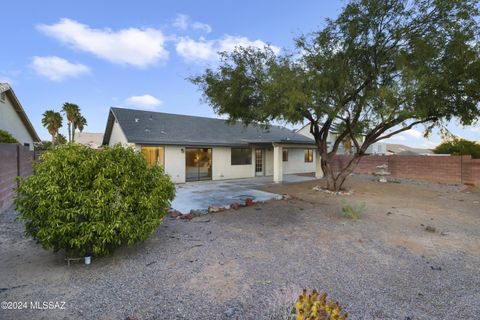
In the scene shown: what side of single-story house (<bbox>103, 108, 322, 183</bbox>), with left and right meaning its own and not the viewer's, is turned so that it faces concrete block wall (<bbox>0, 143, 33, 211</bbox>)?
left

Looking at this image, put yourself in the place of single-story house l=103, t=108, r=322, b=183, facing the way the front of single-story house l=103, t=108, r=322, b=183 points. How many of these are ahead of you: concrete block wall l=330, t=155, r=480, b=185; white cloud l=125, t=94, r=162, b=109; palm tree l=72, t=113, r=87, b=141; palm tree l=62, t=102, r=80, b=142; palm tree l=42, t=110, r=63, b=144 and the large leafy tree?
4

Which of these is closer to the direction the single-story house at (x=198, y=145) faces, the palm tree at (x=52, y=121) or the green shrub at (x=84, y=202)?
the palm tree

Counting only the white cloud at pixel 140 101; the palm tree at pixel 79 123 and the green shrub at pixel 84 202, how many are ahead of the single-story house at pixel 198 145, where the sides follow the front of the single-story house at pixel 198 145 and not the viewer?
2

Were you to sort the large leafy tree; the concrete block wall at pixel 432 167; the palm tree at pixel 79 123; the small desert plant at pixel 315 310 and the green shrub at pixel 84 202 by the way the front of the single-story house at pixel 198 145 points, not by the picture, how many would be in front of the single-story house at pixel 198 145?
1

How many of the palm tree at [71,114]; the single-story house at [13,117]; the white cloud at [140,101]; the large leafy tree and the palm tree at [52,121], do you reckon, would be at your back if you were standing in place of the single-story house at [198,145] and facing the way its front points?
1

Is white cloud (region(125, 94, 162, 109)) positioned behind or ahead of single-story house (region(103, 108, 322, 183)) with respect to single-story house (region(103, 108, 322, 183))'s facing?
ahead

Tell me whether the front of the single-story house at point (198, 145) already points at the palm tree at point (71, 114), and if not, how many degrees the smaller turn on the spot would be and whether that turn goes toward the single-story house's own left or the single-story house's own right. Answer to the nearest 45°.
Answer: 0° — it already faces it

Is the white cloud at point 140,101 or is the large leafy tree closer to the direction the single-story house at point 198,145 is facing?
the white cloud

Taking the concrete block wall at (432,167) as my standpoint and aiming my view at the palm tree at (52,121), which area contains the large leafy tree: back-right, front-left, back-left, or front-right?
front-left

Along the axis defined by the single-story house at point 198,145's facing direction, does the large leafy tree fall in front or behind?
behind

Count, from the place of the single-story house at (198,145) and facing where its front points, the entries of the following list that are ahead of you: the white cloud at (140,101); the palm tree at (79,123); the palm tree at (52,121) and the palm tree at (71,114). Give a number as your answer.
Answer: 4

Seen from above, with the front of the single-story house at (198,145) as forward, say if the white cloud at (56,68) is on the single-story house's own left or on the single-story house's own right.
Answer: on the single-story house's own left
